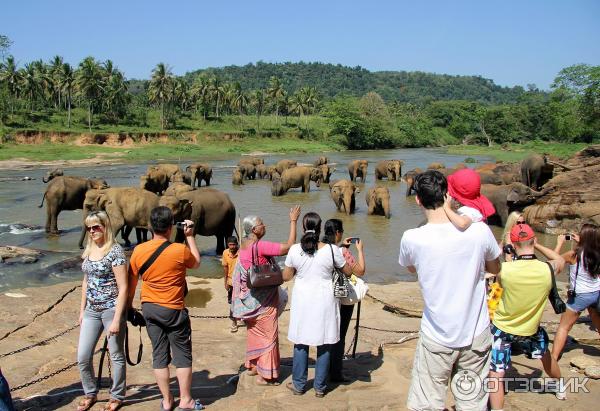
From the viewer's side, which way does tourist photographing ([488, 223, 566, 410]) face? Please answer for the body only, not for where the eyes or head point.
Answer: away from the camera

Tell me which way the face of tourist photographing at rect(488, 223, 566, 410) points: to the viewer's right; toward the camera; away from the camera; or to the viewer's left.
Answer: away from the camera

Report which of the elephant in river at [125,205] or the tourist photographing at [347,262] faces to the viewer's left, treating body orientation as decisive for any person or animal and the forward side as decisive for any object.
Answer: the elephant in river

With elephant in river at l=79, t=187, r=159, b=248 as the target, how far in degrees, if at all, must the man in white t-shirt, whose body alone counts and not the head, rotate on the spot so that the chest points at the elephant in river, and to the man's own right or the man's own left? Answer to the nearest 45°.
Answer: approximately 45° to the man's own left

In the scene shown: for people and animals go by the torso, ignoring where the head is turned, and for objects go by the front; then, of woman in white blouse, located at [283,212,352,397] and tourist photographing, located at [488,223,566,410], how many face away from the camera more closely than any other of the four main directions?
2

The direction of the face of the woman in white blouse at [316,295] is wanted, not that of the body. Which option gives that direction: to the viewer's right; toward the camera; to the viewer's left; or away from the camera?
away from the camera

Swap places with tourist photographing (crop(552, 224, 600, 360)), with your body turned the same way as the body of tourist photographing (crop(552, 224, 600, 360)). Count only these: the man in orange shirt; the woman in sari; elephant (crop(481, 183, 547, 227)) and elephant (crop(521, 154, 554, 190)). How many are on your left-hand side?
2

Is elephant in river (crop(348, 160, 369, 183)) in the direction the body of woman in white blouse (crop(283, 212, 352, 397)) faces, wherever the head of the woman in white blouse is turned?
yes

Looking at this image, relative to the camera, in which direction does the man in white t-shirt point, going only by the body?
away from the camera

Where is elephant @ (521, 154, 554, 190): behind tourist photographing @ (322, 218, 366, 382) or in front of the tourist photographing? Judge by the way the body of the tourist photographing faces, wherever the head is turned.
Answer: in front

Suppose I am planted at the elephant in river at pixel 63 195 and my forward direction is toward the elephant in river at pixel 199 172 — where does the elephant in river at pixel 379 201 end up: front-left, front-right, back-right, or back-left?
front-right

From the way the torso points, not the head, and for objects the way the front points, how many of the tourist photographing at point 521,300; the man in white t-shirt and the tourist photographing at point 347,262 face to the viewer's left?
0

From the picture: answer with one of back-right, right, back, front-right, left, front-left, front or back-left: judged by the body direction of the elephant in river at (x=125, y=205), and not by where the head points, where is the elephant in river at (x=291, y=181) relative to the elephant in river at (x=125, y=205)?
back-right

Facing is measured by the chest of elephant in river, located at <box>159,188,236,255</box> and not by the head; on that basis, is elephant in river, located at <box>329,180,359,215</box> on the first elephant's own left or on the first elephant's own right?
on the first elephant's own right

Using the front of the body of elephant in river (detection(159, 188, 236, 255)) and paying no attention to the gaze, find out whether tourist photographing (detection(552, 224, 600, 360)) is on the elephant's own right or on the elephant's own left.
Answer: on the elephant's own left
